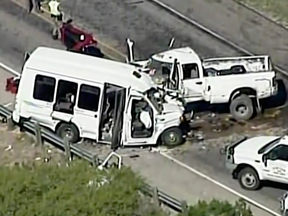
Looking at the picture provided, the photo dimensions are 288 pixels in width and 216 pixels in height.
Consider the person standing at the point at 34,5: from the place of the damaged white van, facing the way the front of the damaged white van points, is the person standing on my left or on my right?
on my left

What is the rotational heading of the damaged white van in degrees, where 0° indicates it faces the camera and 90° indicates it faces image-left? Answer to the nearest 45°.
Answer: approximately 270°

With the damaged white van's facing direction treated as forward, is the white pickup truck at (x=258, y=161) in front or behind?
in front
